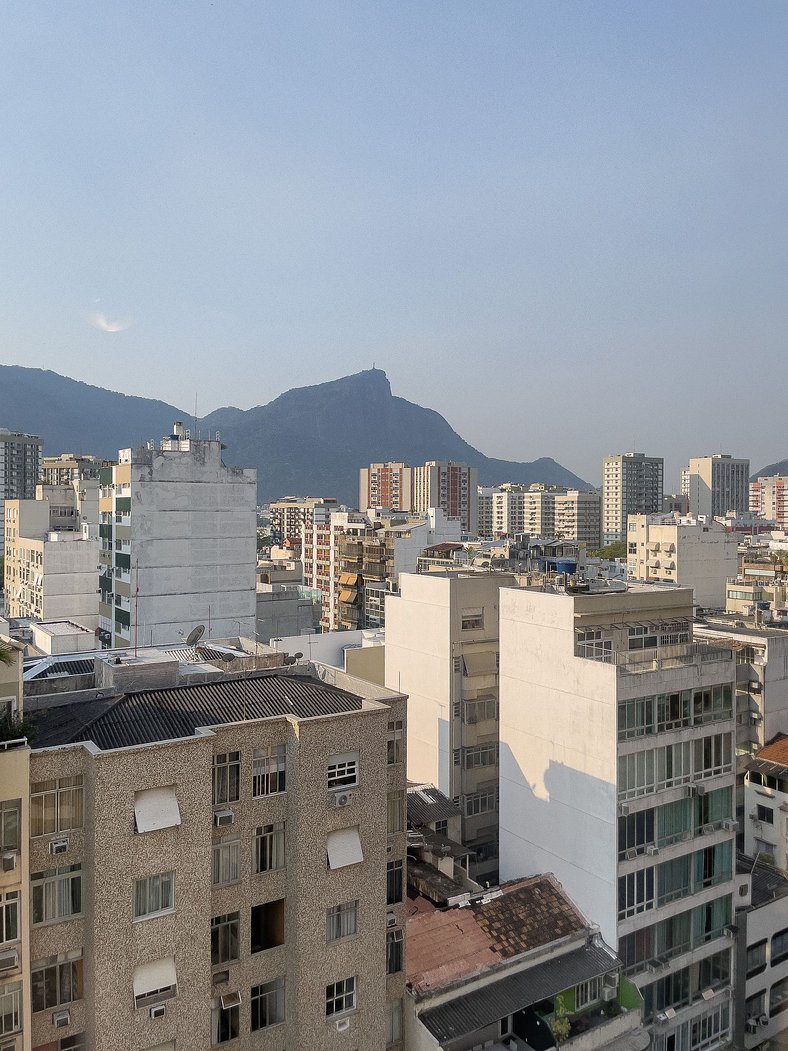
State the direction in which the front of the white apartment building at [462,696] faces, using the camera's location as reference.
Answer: facing the viewer and to the right of the viewer

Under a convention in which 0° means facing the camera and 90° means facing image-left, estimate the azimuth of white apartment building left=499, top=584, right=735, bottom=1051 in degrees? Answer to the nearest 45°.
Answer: approximately 315°

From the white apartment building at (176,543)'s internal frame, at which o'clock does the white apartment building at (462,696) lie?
the white apartment building at (462,696) is roughly at 8 o'clock from the white apartment building at (176,543).

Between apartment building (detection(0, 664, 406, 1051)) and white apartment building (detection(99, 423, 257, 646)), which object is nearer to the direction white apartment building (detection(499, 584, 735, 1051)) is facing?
the apartment building

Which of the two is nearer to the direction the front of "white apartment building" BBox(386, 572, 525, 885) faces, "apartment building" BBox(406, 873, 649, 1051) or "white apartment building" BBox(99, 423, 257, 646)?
the apartment building

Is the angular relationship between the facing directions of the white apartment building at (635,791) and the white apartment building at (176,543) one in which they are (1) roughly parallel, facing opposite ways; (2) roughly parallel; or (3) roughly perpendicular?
roughly perpendicular

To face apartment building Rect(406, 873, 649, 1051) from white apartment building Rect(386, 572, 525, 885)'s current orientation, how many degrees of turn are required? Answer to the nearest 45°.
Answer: approximately 45° to its right

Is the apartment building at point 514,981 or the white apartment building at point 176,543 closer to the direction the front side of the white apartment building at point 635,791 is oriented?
the apartment building

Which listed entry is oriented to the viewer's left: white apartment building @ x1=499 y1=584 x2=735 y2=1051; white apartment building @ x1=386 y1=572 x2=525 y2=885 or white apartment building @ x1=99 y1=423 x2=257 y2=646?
white apartment building @ x1=99 y1=423 x2=257 y2=646

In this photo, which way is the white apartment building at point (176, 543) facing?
to the viewer's left

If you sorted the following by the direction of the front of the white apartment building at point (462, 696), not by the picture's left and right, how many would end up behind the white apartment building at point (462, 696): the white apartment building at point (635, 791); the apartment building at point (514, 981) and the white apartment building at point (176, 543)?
1

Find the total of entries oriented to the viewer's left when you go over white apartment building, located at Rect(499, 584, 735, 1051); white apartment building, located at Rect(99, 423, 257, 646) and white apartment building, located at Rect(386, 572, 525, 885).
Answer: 1

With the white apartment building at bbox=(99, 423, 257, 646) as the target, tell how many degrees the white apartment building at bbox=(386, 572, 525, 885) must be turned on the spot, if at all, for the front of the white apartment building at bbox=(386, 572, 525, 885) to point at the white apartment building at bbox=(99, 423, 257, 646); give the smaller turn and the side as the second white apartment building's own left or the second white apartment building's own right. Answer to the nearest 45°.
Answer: approximately 180°
